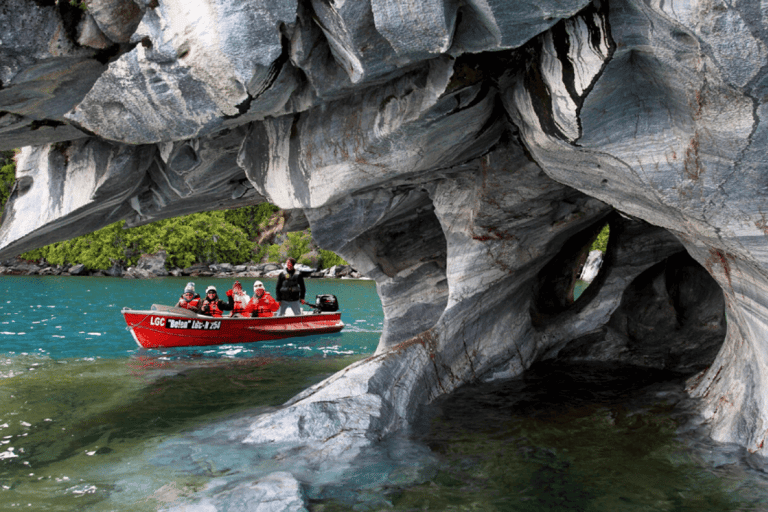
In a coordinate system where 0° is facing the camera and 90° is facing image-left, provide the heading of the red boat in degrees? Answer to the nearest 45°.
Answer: approximately 90°

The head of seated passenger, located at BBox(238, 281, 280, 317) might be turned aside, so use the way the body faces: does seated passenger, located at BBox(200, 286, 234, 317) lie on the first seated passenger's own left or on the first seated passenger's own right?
on the first seated passenger's own right

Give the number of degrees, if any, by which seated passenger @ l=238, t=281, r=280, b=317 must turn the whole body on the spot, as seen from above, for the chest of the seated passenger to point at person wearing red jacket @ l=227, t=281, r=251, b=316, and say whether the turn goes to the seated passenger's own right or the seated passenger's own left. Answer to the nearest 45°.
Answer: approximately 135° to the seated passenger's own right

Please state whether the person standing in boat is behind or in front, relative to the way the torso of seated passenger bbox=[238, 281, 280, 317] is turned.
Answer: behind

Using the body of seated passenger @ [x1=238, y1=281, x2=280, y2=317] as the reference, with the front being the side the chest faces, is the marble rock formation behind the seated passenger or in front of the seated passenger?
in front

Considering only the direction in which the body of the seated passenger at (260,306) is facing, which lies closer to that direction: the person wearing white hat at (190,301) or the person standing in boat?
the person wearing white hat

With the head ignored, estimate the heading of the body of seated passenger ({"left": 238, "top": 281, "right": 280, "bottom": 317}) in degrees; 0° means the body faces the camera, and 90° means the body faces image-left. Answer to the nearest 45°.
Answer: approximately 0°
